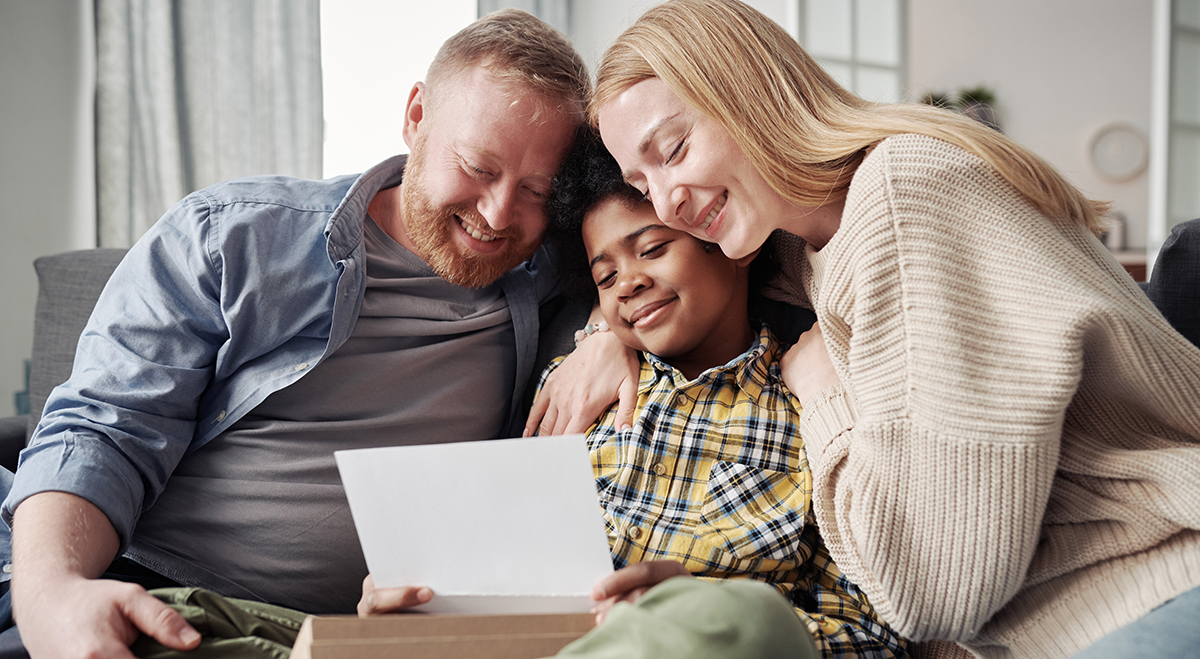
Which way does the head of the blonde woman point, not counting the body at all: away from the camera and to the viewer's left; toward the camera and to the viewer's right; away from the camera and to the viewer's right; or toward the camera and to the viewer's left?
toward the camera and to the viewer's left

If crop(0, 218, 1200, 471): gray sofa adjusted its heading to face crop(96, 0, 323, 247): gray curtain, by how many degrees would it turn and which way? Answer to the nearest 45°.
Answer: approximately 180°

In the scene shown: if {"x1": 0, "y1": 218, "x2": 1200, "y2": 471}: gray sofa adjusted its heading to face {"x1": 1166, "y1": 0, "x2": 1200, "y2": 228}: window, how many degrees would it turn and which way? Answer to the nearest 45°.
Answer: approximately 135° to its left

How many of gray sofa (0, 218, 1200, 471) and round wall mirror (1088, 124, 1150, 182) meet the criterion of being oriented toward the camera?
2

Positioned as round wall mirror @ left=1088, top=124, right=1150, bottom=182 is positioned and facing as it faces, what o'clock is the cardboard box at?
The cardboard box is roughly at 12 o'clock from the round wall mirror.

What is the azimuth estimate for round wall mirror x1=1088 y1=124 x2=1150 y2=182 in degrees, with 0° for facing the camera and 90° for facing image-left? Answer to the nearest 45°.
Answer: approximately 0°

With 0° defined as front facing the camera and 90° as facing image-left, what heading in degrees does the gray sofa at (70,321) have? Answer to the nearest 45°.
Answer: approximately 0°

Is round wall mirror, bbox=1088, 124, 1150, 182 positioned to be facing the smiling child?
yes
